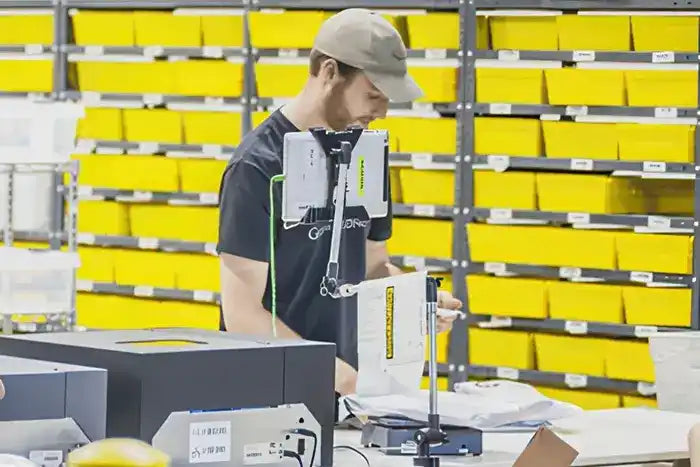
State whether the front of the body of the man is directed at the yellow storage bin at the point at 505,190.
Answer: no

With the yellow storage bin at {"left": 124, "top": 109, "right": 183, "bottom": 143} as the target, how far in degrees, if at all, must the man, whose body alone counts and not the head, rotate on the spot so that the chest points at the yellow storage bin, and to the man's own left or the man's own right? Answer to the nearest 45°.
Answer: approximately 135° to the man's own left

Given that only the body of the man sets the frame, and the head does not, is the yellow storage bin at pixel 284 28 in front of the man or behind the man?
behind

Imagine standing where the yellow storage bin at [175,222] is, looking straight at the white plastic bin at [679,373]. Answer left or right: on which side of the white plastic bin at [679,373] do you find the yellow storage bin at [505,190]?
left

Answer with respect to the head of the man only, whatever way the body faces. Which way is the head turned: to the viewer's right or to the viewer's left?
to the viewer's right

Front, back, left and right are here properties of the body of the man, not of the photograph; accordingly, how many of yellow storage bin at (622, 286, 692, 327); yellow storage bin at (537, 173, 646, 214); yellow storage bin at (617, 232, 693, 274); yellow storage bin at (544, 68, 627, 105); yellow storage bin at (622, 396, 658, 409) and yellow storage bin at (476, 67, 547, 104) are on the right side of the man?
0

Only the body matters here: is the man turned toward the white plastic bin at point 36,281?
no

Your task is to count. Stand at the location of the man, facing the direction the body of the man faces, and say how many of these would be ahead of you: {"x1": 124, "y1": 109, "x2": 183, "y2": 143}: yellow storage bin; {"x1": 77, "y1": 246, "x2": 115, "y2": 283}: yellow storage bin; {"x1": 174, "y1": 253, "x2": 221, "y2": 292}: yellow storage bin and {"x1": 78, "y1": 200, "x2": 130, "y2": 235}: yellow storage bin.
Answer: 0

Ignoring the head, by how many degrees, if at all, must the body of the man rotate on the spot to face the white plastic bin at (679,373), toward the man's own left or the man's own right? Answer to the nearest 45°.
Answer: approximately 90° to the man's own left

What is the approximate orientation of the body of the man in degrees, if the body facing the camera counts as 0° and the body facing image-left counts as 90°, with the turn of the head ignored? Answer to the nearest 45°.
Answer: approximately 315°

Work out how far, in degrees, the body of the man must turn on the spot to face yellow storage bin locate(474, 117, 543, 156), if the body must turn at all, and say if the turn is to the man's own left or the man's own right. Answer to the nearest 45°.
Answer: approximately 135° to the man's own left

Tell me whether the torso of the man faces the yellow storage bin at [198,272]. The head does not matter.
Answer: no

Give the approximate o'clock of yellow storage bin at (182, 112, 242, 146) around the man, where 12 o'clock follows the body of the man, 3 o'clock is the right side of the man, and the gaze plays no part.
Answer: The yellow storage bin is roughly at 7 o'clock from the man.

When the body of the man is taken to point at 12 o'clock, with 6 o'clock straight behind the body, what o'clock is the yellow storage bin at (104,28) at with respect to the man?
The yellow storage bin is roughly at 7 o'clock from the man.

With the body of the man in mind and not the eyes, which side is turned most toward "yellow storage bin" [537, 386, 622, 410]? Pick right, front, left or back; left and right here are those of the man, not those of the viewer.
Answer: left
